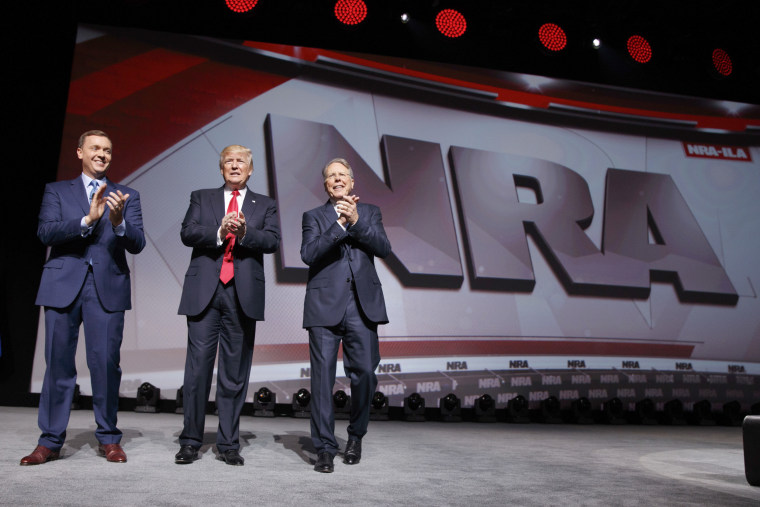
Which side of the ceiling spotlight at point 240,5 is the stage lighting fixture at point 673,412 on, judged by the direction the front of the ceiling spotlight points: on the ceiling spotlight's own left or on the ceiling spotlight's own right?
on the ceiling spotlight's own left

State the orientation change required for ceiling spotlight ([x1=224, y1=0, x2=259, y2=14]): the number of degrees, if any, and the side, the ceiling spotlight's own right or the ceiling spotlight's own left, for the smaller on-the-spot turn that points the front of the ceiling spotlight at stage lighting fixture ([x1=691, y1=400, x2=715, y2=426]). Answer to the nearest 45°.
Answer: approximately 90° to the ceiling spotlight's own left

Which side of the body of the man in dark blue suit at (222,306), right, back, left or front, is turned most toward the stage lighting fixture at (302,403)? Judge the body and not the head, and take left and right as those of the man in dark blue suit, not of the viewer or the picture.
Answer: back

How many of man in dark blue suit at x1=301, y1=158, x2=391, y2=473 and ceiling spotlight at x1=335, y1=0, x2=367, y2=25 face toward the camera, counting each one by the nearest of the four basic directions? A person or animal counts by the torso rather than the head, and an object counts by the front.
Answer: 2

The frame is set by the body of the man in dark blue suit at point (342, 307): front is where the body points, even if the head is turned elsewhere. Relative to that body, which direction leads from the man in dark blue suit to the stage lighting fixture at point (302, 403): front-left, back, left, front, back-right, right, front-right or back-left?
back

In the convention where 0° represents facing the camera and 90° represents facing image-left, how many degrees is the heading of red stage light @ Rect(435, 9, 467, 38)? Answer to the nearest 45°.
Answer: approximately 0°
